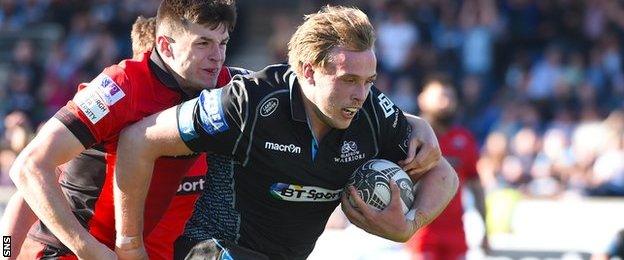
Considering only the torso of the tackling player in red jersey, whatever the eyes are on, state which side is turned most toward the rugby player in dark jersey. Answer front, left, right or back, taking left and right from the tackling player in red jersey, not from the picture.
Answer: front

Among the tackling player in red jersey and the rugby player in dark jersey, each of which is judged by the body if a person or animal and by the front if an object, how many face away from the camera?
0

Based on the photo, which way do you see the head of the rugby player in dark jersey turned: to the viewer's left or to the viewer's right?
to the viewer's right

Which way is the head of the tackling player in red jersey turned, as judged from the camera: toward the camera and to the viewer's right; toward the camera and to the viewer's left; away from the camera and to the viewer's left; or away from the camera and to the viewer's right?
toward the camera and to the viewer's right

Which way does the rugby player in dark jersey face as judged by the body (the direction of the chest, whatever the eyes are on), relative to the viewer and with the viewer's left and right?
facing the viewer and to the right of the viewer
